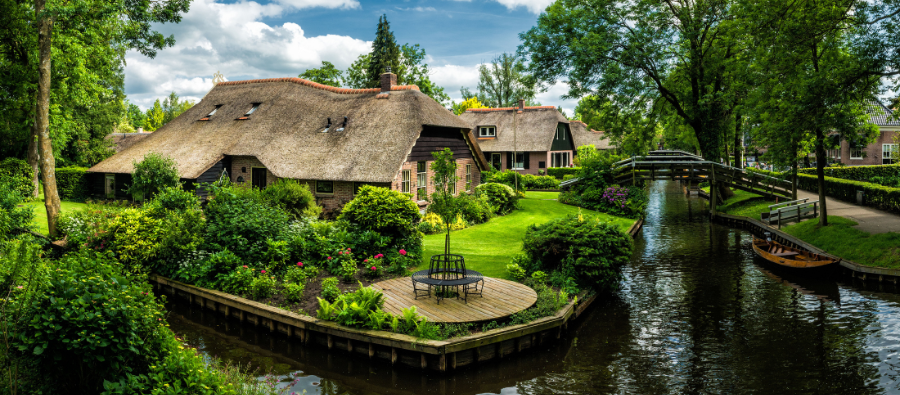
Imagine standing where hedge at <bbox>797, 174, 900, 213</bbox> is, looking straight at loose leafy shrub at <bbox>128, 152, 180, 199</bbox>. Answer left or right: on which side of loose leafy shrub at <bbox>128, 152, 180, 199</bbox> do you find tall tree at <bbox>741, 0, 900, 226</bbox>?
left
